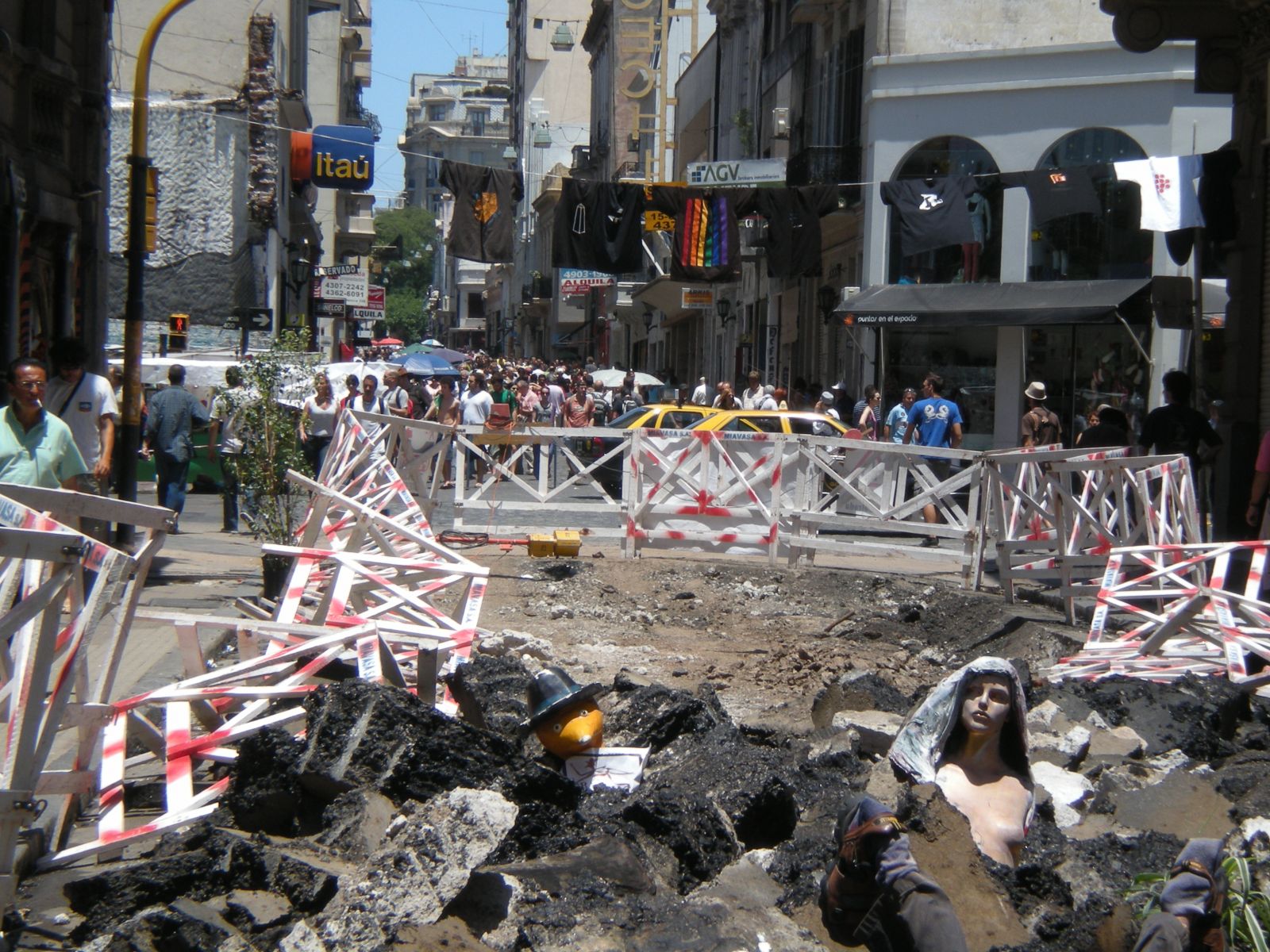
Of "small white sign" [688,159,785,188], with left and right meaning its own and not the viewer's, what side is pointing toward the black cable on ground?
front

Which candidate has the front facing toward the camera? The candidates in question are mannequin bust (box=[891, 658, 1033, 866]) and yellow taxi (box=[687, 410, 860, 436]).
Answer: the mannequin bust

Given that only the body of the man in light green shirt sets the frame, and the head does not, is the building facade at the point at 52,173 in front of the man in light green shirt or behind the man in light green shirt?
behind

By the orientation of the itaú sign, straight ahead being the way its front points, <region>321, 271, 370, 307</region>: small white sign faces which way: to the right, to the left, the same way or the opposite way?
the same way

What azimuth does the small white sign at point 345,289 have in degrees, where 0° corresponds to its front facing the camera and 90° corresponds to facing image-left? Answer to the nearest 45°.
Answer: approximately 0°

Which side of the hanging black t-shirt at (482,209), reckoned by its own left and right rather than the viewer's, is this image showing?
front

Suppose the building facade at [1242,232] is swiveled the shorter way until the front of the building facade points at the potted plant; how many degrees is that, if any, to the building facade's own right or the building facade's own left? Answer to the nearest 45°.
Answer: approximately 45° to the building facade's own left

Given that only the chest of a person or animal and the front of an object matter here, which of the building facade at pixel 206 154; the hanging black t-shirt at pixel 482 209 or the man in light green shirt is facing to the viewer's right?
the building facade

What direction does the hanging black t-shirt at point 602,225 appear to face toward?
toward the camera

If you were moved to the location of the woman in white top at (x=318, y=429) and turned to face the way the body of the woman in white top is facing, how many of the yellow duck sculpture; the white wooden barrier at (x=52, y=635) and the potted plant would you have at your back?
0

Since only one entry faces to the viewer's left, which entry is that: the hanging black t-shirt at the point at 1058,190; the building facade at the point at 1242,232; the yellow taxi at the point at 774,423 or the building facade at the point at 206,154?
the building facade at the point at 1242,232

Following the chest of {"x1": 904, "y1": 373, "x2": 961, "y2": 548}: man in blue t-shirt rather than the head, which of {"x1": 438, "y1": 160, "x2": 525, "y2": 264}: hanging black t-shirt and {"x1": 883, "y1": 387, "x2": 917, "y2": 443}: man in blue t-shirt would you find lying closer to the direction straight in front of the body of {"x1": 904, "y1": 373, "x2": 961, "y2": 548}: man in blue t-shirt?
the man in blue t-shirt

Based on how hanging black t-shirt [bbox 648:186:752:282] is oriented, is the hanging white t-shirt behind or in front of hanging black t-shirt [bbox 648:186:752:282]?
in front

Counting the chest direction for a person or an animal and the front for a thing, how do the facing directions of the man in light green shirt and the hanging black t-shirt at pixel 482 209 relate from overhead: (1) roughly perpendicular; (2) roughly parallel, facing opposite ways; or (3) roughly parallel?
roughly parallel

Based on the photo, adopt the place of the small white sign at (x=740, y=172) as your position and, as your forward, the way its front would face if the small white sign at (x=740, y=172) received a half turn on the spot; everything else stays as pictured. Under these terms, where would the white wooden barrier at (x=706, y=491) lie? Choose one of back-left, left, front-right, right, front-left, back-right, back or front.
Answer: back
